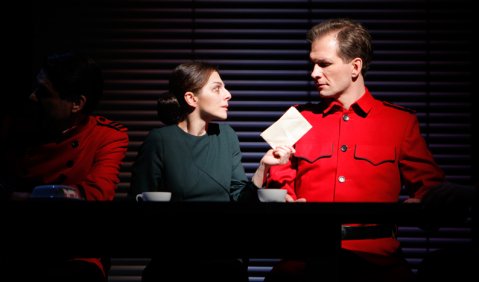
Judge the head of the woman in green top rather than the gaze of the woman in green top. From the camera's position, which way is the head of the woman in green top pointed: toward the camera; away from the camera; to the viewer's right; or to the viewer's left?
to the viewer's right

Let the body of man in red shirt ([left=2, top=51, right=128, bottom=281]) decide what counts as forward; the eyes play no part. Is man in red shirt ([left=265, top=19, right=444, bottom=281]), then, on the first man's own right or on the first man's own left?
on the first man's own left

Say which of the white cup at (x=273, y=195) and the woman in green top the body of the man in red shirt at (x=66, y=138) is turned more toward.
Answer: the white cup

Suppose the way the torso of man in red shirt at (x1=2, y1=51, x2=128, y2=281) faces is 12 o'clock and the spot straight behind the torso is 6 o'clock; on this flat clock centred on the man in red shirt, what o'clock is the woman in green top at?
The woman in green top is roughly at 8 o'clock from the man in red shirt.

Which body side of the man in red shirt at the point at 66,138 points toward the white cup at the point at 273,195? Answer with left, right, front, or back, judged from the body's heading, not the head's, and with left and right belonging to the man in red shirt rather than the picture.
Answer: left

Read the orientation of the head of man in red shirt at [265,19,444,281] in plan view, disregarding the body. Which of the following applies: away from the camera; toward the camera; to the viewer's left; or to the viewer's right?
to the viewer's left

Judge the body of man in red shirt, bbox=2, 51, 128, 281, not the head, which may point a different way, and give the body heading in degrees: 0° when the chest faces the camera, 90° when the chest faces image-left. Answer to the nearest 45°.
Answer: approximately 45°
